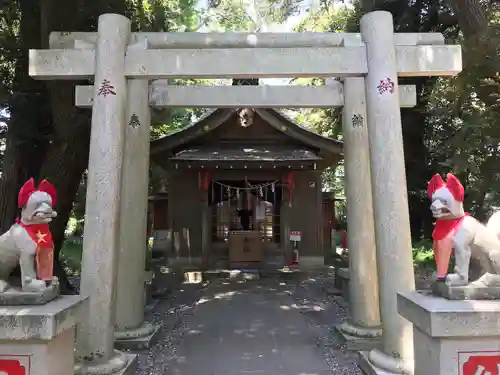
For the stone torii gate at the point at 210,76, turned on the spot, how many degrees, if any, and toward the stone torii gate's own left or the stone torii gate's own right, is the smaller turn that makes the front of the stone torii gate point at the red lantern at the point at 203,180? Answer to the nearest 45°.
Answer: approximately 180°

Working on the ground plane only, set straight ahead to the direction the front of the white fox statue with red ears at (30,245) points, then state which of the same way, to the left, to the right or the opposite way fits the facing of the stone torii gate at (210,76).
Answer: to the right

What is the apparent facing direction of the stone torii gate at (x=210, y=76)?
toward the camera

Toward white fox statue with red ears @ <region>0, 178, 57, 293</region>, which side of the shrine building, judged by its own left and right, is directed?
front

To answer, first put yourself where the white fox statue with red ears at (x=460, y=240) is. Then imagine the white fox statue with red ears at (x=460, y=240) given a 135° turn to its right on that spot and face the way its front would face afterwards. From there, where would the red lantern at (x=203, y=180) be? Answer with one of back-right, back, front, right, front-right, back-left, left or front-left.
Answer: front-left

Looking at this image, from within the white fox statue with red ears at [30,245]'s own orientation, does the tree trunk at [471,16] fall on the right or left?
on its left

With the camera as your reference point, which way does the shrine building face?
facing the viewer

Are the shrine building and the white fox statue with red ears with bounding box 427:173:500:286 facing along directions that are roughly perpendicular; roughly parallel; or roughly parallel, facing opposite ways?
roughly perpendicular

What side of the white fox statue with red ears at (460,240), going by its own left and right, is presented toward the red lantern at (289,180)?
right

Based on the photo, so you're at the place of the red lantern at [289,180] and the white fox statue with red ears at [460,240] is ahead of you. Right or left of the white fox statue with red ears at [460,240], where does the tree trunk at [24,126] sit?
right

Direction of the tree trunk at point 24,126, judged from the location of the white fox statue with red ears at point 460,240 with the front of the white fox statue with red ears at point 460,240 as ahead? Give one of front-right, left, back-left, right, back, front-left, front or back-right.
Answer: front-right

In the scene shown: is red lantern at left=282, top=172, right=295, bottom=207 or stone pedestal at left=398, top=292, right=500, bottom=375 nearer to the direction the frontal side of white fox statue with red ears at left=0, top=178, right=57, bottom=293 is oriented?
the stone pedestal

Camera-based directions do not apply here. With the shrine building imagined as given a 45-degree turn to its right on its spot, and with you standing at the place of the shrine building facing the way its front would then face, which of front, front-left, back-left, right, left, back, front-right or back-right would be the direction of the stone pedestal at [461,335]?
front-left

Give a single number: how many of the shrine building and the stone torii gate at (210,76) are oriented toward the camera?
2

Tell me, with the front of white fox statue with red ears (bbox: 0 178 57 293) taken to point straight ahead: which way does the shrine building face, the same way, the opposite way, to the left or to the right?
to the right

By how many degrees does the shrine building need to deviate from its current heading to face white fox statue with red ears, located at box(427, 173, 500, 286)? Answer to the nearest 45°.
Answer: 0° — it already faces it

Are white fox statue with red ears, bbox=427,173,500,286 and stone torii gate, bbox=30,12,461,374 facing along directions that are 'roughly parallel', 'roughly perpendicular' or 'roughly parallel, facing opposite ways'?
roughly perpendicular

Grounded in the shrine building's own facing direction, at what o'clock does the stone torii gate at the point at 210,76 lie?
The stone torii gate is roughly at 12 o'clock from the shrine building.

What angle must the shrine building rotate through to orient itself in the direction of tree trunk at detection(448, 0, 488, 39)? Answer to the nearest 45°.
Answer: approximately 45° to its left
